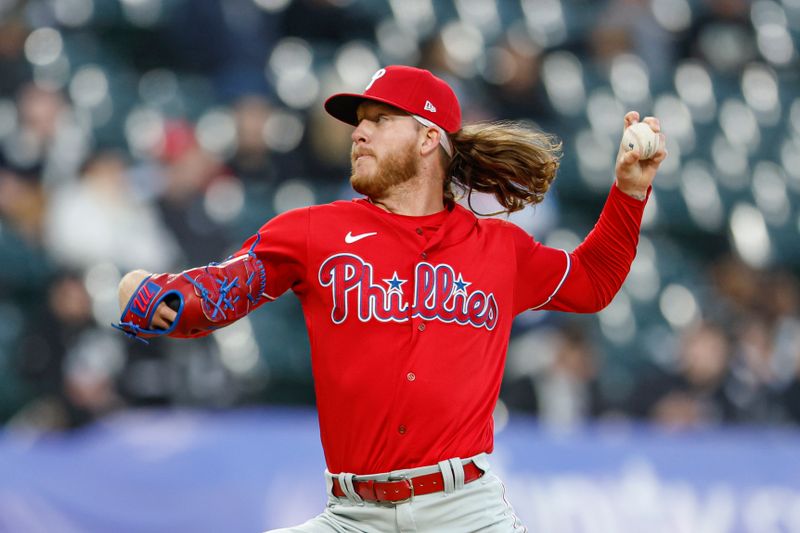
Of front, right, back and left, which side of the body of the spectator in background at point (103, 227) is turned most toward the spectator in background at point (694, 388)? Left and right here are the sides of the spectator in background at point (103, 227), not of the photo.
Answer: left

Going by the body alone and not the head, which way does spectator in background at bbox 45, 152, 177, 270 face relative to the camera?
toward the camera

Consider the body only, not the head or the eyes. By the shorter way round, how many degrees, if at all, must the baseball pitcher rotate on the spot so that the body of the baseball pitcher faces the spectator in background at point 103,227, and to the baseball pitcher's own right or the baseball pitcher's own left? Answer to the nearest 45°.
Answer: approximately 135° to the baseball pitcher's own right

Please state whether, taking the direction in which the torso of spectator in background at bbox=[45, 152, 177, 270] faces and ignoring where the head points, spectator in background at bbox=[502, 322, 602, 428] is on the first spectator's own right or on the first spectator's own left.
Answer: on the first spectator's own left

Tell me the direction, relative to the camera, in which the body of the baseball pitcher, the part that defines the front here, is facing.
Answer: toward the camera

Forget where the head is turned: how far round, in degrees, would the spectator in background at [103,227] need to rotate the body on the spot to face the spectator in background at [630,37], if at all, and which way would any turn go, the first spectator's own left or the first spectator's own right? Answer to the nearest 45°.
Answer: approximately 135° to the first spectator's own left

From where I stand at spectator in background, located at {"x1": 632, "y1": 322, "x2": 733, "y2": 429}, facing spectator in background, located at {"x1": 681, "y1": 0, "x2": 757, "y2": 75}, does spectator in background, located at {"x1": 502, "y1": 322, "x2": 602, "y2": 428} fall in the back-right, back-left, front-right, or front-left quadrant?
back-left

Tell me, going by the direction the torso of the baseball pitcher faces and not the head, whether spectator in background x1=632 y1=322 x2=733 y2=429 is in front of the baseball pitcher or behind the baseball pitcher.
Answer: behind

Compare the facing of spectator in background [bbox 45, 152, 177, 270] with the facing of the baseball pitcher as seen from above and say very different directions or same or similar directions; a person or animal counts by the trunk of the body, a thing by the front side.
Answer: same or similar directions

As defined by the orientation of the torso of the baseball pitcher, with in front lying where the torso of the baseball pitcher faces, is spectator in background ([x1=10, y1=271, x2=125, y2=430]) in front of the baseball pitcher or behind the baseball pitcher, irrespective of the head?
behind

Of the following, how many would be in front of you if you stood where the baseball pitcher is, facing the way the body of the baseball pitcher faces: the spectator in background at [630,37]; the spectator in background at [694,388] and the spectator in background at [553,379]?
0

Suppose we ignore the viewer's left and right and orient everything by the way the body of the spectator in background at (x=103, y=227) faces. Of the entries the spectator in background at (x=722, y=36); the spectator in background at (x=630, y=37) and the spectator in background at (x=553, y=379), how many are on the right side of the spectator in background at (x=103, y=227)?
0

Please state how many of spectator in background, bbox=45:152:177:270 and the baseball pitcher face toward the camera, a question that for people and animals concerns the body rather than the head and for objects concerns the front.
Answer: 2

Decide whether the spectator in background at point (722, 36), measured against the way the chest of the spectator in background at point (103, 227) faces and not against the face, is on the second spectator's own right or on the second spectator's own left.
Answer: on the second spectator's own left

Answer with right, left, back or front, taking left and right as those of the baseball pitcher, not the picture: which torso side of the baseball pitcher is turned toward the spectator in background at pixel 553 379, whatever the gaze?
back

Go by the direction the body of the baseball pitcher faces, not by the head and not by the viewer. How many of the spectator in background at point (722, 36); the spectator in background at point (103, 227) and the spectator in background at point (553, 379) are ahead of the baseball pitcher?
0
